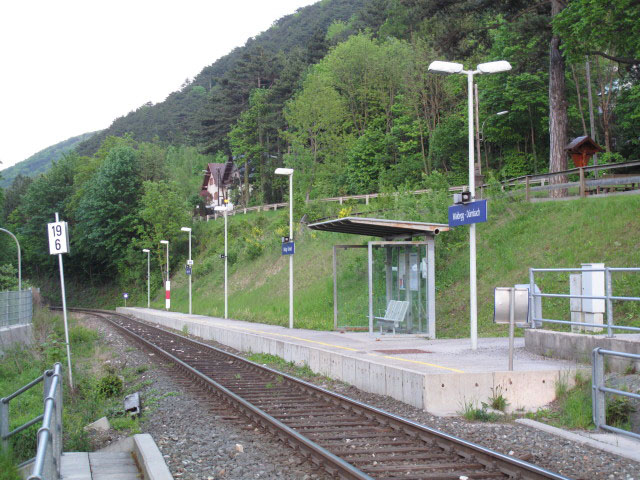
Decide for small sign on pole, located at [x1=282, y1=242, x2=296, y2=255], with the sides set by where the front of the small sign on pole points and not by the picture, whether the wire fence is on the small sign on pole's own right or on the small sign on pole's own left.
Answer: on the small sign on pole's own right

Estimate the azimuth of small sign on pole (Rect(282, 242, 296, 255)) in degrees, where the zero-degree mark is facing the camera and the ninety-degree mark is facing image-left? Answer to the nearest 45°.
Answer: approximately 0°

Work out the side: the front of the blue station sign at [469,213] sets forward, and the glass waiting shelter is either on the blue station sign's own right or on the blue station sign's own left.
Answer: on the blue station sign's own right

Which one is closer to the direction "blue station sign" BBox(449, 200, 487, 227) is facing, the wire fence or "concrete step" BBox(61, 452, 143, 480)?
the concrete step

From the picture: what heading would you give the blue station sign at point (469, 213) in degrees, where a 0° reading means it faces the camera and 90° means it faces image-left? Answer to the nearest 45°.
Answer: approximately 45°

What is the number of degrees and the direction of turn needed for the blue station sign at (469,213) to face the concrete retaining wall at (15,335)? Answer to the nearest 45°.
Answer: approximately 90° to its right
